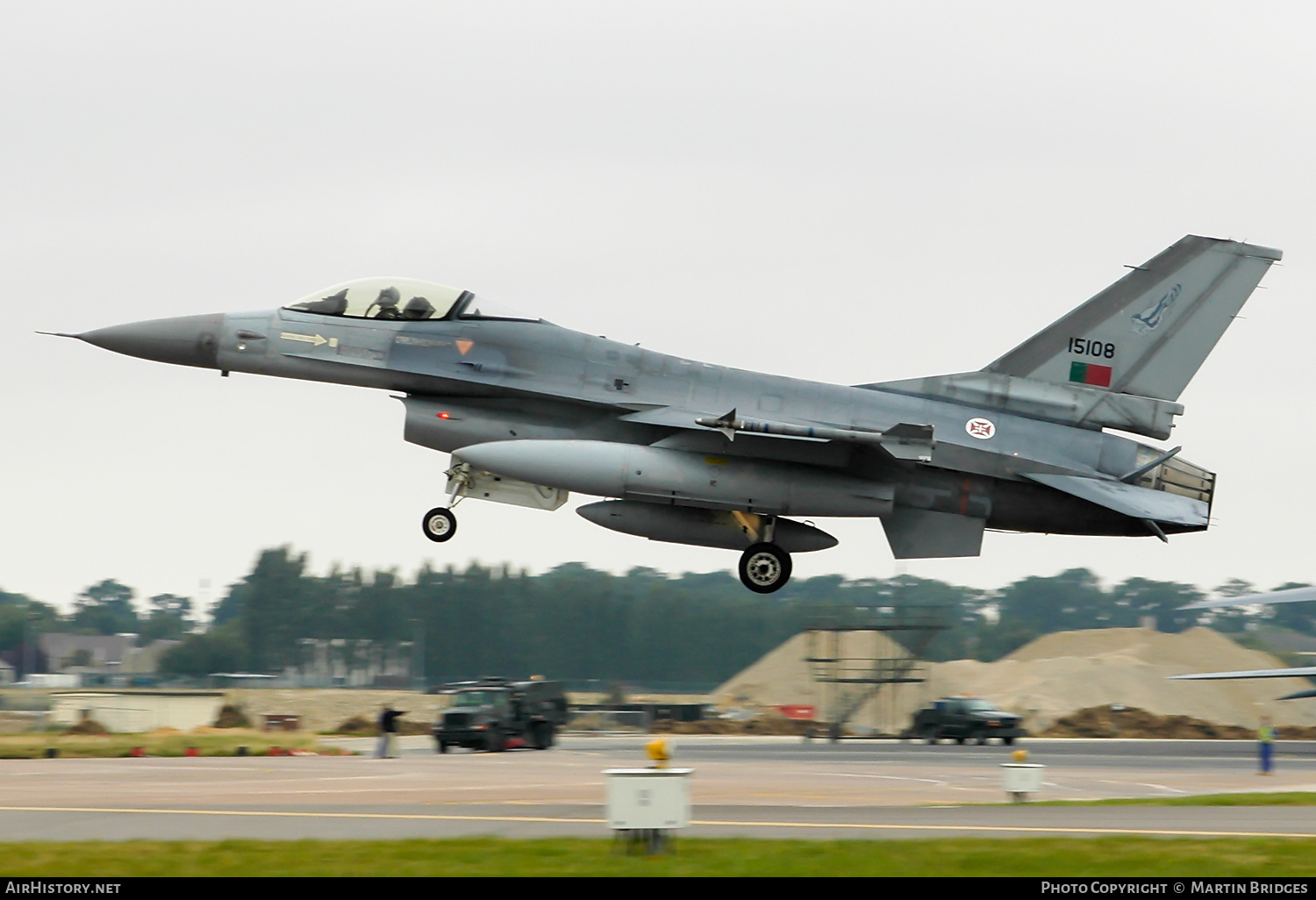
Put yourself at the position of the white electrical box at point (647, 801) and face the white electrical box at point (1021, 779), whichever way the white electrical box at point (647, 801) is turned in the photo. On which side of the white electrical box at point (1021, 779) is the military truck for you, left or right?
left

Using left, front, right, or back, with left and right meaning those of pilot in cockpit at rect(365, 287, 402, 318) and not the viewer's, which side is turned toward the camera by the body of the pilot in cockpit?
left

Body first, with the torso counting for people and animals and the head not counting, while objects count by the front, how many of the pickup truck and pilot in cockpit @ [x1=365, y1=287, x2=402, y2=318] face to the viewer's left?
1

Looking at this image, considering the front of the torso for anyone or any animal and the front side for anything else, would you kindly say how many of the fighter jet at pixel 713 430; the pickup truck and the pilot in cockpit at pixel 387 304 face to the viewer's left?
2

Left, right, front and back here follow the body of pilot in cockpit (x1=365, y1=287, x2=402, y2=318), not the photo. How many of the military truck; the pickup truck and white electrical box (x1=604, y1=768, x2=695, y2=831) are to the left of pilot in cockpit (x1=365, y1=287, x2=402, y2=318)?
1

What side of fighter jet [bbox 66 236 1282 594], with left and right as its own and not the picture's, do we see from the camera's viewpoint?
left

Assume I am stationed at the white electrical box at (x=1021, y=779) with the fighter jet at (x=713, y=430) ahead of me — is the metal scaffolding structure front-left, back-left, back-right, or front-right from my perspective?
front-right

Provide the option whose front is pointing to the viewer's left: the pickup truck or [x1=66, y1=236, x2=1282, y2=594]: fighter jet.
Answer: the fighter jet

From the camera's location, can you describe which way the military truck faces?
facing the viewer and to the left of the viewer

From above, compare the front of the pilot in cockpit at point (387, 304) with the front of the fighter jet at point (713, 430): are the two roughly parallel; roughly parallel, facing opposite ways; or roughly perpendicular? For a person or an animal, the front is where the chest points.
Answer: roughly parallel

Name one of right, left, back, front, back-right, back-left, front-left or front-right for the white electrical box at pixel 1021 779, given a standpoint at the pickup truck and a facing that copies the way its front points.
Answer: front-right

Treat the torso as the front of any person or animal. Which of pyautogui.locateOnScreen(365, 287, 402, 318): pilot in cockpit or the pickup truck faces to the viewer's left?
the pilot in cockpit

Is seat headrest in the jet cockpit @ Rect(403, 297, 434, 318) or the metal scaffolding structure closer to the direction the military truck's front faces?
the seat headrest in the jet cockpit

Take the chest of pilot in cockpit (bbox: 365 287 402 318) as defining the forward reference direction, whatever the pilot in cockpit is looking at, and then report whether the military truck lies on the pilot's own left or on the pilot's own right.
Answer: on the pilot's own right
